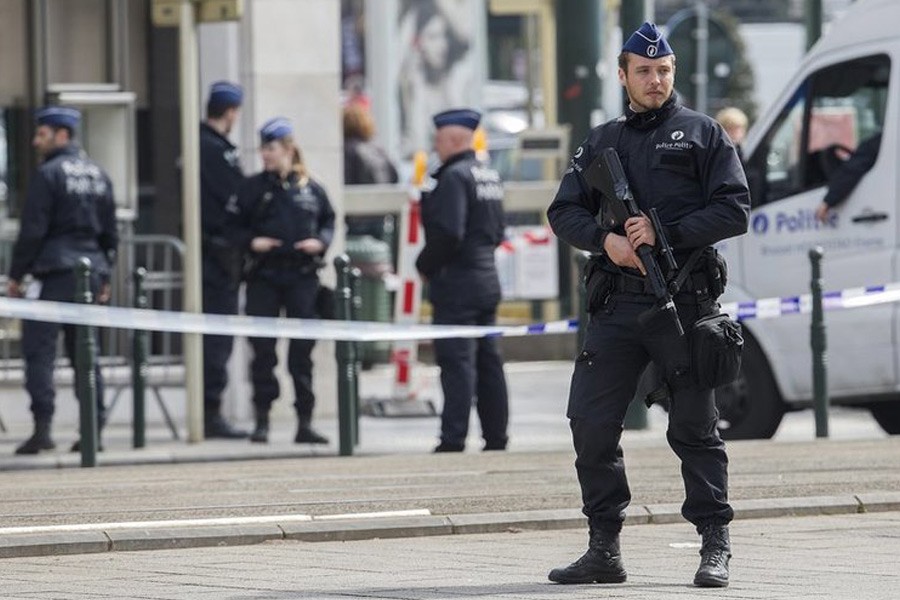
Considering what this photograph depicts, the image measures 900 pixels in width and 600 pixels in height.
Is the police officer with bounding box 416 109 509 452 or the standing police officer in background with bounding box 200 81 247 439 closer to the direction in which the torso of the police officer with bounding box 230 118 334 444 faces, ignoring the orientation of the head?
the police officer

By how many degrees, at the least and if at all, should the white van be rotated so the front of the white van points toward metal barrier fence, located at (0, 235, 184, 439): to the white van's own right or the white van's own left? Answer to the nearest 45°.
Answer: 0° — it already faces it

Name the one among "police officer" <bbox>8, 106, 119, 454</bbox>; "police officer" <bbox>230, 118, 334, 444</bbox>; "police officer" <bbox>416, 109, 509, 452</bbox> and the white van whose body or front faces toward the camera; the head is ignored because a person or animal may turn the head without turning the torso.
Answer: "police officer" <bbox>230, 118, 334, 444</bbox>

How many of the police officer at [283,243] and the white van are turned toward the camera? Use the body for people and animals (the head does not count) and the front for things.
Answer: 1

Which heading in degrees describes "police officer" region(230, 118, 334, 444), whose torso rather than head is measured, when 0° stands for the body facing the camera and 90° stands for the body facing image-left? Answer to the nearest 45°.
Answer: approximately 0°

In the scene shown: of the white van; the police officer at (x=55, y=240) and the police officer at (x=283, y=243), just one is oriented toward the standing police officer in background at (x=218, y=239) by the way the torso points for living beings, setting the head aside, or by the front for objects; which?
the white van

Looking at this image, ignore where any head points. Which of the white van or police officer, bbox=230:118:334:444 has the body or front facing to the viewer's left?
the white van

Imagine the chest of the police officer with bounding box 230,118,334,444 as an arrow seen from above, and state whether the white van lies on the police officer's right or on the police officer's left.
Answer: on the police officer's left

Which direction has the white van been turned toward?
to the viewer's left

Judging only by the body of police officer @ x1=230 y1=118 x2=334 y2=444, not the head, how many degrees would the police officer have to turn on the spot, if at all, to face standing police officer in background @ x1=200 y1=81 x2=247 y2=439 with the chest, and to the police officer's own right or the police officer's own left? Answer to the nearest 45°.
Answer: approximately 135° to the police officer's own right

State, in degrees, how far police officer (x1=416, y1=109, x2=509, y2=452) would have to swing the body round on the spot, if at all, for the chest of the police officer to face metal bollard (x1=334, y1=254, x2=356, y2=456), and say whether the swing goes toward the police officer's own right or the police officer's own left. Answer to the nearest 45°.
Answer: approximately 45° to the police officer's own left
